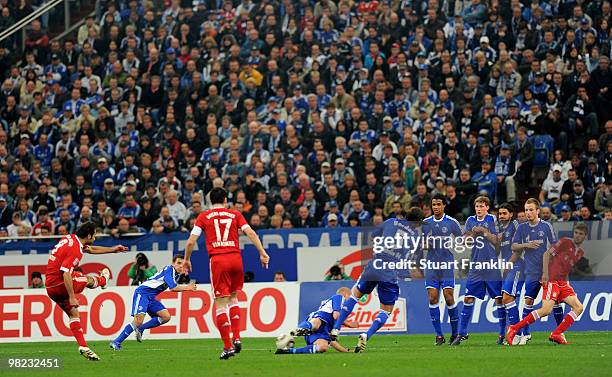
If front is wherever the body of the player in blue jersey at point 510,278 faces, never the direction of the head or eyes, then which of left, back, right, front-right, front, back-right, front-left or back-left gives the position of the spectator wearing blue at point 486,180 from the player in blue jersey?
back-right

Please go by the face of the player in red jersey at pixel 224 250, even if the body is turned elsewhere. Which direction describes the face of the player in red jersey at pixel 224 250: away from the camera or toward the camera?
away from the camera

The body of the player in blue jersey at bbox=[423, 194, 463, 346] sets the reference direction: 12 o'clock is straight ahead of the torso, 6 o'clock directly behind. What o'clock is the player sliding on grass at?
The player sliding on grass is roughly at 1 o'clock from the player in blue jersey.

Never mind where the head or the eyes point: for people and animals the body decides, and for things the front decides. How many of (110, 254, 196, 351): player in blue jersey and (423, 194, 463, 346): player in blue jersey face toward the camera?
1

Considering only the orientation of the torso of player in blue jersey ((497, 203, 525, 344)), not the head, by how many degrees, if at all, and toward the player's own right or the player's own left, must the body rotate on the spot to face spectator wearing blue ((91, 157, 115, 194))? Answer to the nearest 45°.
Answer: approximately 90° to the player's own right

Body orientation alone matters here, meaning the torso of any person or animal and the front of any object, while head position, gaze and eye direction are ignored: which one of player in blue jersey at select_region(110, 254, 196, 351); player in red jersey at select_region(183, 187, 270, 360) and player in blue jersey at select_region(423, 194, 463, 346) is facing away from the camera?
the player in red jersey

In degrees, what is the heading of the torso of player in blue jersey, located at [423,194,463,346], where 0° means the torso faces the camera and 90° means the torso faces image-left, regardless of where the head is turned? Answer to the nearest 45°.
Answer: approximately 0°
